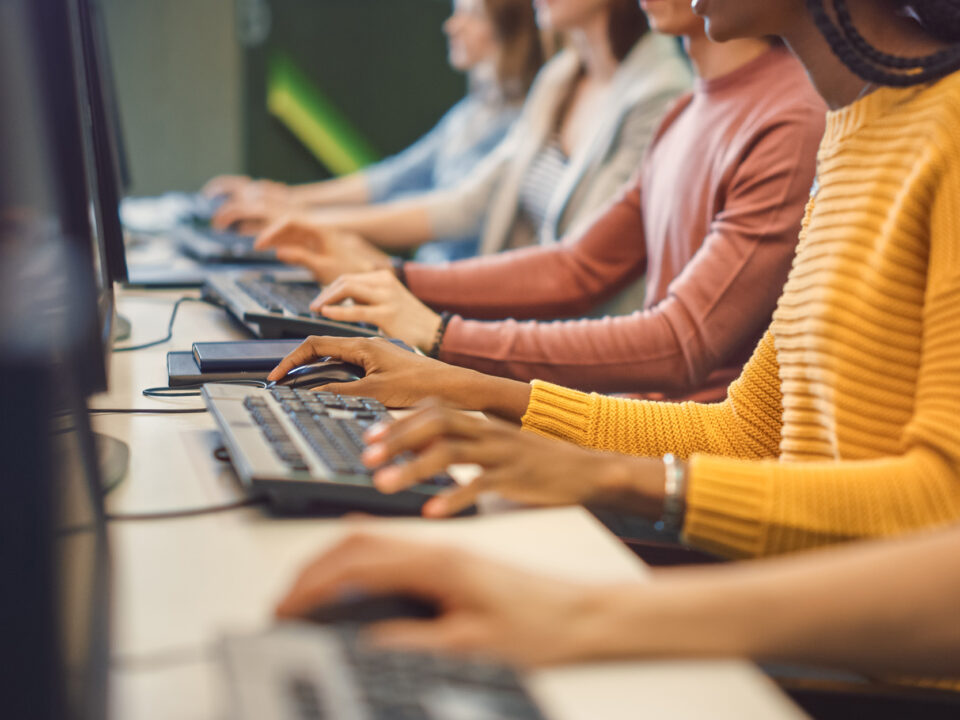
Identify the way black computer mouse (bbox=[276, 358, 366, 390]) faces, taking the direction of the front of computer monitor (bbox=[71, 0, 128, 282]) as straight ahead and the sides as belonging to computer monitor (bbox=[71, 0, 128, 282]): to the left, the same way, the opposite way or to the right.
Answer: the opposite way

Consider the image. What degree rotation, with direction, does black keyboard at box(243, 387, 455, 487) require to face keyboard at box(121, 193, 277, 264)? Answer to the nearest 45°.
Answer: approximately 90° to its left

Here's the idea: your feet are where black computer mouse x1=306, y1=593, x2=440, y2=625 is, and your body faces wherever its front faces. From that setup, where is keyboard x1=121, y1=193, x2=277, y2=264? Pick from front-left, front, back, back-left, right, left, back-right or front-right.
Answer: right

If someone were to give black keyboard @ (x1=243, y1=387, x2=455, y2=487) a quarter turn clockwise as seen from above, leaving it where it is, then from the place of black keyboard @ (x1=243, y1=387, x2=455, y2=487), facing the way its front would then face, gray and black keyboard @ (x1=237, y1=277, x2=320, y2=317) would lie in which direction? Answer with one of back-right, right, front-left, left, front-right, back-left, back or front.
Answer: back

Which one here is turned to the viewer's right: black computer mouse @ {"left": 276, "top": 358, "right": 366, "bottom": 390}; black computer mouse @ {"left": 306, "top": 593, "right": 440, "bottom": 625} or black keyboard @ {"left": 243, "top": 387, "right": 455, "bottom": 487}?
the black keyboard

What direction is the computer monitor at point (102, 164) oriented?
to the viewer's right

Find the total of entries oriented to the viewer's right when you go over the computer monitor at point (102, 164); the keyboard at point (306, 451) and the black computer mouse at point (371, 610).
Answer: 2

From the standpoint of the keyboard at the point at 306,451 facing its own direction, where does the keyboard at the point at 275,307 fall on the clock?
the keyboard at the point at 275,307 is roughly at 9 o'clock from the keyboard at the point at 306,451.

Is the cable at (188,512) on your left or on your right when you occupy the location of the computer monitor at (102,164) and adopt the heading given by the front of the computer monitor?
on your right

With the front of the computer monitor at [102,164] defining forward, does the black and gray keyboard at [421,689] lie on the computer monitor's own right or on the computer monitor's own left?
on the computer monitor's own right

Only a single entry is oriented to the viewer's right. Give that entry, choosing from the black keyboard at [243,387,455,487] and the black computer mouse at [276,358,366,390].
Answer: the black keyboard

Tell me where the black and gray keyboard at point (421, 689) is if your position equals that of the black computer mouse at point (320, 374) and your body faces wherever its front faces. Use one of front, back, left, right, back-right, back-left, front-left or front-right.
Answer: left

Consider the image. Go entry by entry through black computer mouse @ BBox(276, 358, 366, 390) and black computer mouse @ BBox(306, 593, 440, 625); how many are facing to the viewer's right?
0

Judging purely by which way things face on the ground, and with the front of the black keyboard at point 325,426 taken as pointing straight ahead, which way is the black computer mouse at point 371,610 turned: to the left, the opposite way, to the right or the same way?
the opposite way

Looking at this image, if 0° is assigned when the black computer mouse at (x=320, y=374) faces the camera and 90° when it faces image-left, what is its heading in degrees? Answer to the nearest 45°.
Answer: approximately 90°

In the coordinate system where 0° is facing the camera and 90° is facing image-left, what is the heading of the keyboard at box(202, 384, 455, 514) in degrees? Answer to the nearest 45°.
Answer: approximately 270°

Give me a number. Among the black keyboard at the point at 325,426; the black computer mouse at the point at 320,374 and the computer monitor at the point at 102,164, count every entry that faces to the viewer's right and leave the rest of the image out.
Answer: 2

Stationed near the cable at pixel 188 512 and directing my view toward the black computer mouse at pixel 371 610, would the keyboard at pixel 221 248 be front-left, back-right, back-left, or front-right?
back-left
